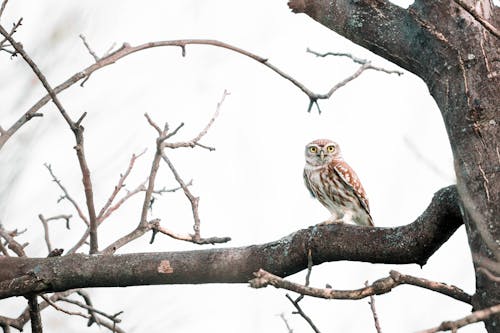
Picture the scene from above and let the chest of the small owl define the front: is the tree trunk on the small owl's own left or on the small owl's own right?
on the small owl's own left
